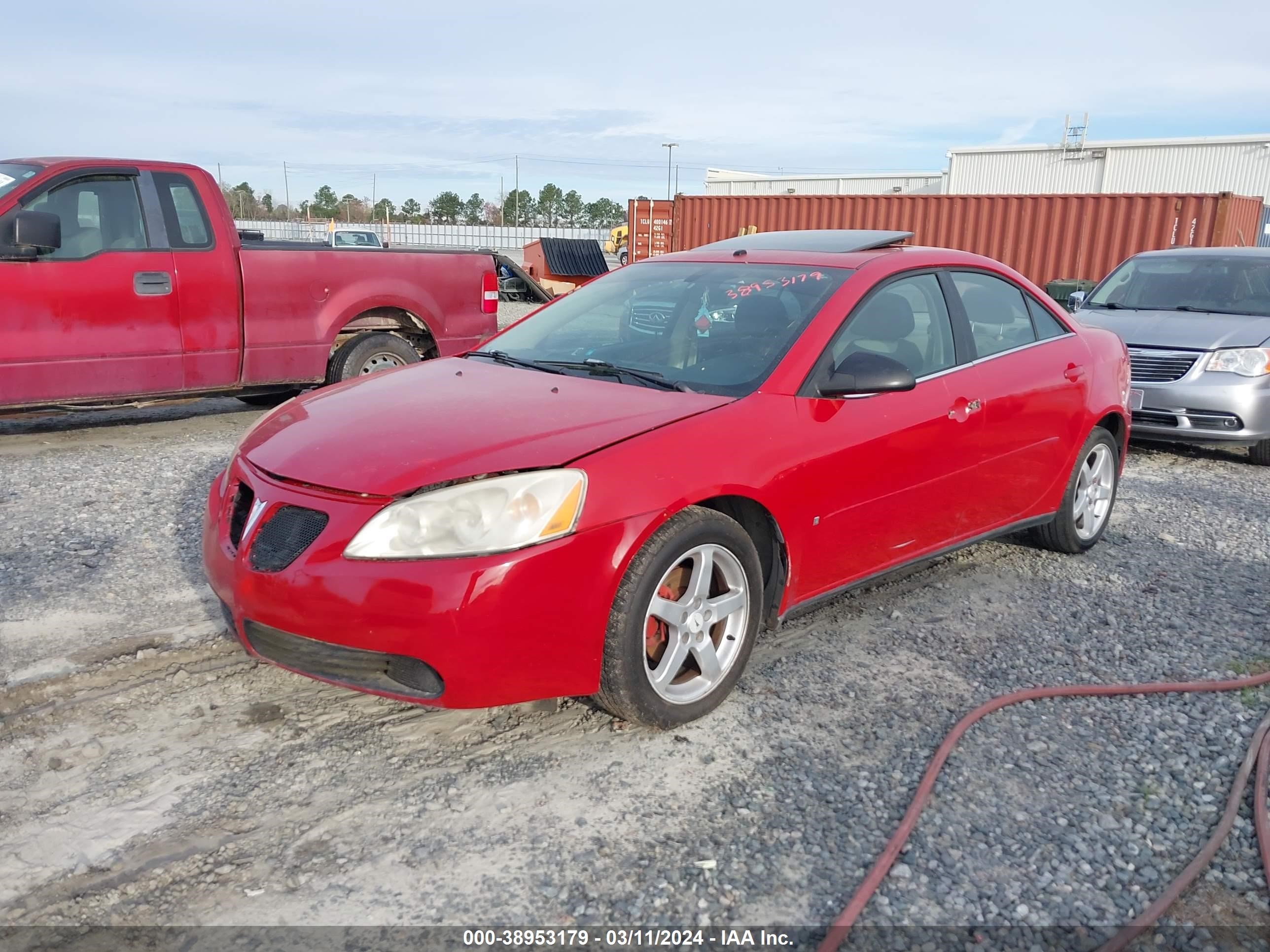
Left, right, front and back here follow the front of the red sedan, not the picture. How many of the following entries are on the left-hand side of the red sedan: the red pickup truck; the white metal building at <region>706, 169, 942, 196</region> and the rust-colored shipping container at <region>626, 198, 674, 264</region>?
0

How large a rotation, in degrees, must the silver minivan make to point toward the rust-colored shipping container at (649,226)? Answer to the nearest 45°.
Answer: approximately 90° to its right

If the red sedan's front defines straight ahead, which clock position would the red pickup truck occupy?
The red pickup truck is roughly at 3 o'clock from the red sedan.

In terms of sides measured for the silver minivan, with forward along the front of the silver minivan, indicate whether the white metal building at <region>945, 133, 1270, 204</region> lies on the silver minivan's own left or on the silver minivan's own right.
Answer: on the silver minivan's own right

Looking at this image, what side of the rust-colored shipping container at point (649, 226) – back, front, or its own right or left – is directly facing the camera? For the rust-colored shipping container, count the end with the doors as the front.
front

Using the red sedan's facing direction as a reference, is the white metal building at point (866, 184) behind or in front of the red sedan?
behind

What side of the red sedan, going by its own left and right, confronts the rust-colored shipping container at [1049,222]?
back

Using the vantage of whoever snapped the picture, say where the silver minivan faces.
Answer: facing the viewer and to the left of the viewer

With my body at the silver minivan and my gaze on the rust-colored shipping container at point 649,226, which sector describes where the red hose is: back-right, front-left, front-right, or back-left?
back-left

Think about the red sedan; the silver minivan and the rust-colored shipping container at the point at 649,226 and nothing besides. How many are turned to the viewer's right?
0

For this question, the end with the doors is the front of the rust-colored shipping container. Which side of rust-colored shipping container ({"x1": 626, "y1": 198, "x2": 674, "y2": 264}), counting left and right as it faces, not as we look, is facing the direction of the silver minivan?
front

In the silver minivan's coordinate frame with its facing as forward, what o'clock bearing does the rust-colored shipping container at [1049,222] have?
The rust-colored shipping container is roughly at 4 o'clock from the silver minivan.

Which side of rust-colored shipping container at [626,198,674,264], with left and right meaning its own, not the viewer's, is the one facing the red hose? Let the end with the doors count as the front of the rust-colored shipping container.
front

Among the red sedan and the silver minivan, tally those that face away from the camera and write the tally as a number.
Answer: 0
